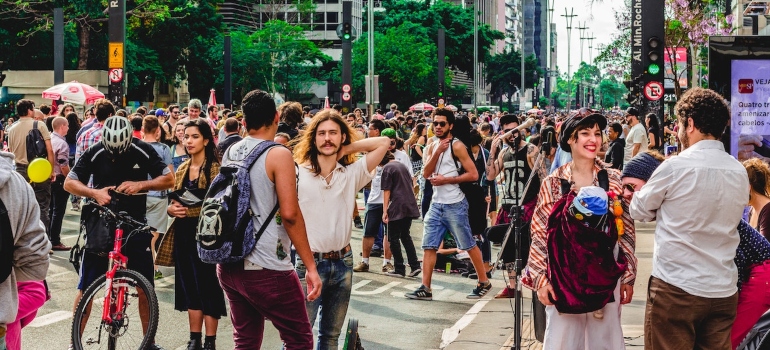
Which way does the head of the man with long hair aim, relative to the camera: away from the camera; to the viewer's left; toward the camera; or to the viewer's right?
toward the camera

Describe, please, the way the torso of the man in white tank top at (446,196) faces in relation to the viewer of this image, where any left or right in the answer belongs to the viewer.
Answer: facing the viewer and to the left of the viewer

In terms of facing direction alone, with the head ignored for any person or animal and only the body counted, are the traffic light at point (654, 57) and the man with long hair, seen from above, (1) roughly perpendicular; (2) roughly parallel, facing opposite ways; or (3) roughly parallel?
roughly parallel

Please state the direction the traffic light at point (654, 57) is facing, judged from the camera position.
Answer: facing the viewer

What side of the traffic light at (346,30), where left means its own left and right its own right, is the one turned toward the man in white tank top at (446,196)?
front

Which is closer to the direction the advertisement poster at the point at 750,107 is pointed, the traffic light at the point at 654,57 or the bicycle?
the bicycle

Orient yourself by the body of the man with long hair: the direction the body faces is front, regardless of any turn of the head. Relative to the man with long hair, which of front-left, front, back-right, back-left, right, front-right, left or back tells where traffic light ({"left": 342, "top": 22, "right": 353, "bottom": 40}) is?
back

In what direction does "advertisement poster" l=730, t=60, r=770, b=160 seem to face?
toward the camera

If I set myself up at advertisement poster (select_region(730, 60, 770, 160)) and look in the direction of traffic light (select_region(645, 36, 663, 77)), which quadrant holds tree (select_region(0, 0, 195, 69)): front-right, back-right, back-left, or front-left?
front-left

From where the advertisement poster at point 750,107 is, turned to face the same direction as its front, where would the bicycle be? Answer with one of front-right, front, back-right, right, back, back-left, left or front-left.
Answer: front-right

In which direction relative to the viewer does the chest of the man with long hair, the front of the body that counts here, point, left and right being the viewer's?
facing the viewer

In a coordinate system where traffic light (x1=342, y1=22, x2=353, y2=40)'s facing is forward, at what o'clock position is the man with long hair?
The man with long hair is roughly at 12 o'clock from the traffic light.

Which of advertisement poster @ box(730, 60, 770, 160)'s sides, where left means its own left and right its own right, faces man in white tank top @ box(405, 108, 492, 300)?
right
